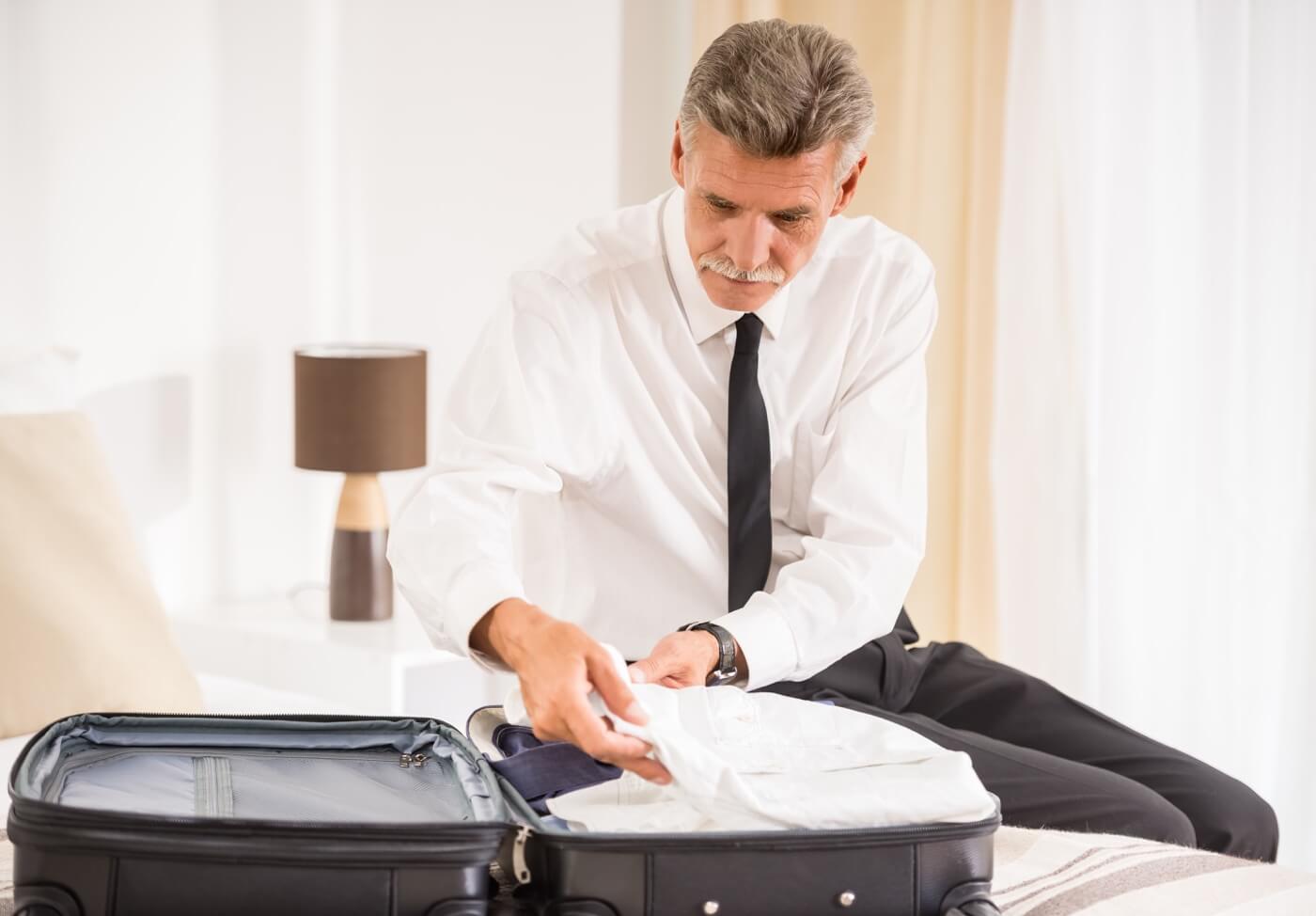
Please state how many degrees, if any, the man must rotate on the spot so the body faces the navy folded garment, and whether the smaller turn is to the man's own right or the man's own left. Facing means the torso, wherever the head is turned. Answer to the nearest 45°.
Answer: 0° — they already face it

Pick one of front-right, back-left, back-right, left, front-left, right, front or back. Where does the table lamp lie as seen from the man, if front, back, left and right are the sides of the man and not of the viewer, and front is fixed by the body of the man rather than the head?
back-right

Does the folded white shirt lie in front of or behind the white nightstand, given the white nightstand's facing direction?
in front

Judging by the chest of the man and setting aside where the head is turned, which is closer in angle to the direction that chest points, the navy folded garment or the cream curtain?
the navy folded garment

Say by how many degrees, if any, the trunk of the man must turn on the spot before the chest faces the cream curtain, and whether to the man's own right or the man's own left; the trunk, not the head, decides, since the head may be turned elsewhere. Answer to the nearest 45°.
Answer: approximately 180°

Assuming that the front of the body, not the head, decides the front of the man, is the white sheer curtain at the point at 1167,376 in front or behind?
behind

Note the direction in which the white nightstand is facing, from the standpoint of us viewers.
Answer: facing the viewer and to the right of the viewer

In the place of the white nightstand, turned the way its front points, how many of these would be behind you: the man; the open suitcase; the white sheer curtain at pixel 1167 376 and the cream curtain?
0

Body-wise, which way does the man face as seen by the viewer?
toward the camera

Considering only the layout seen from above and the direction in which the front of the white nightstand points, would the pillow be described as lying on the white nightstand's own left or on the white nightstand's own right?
on the white nightstand's own right

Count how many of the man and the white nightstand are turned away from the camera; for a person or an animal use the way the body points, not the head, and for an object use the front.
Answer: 0
